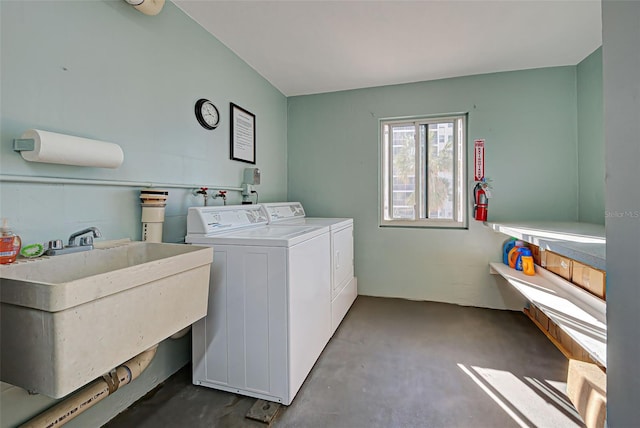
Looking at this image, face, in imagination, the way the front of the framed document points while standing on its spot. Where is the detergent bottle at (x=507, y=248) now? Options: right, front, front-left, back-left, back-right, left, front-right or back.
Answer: front-left

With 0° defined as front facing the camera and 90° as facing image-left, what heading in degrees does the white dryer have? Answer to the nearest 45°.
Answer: approximately 315°

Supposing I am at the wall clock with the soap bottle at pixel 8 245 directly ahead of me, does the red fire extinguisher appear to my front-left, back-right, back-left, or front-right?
back-left

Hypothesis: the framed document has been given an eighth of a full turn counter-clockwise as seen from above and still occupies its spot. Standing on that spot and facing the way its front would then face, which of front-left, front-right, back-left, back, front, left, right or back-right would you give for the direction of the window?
front

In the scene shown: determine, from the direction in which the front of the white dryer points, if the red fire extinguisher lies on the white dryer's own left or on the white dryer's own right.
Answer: on the white dryer's own left

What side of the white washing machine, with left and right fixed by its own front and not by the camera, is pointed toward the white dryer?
left

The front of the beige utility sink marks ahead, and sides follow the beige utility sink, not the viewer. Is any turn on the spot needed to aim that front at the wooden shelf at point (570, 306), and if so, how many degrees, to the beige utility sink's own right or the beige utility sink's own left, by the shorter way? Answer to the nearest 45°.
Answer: approximately 45° to the beige utility sink's own left

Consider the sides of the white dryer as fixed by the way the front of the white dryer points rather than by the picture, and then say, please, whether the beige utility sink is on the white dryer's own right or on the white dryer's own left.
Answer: on the white dryer's own right

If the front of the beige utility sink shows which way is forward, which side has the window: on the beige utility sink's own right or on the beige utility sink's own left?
on the beige utility sink's own left

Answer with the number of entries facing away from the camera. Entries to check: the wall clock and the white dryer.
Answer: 0

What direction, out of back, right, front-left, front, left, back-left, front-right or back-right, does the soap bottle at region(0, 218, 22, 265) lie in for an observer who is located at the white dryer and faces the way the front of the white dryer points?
right

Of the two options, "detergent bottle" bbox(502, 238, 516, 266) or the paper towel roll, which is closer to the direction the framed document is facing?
the detergent bottle

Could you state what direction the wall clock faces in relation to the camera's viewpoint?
facing the viewer and to the right of the viewer
